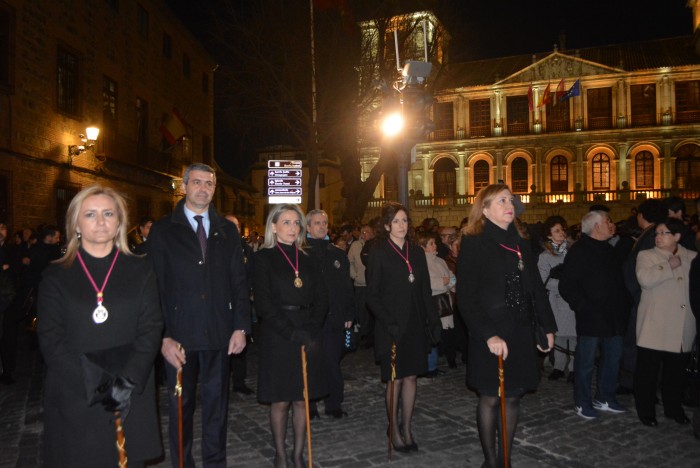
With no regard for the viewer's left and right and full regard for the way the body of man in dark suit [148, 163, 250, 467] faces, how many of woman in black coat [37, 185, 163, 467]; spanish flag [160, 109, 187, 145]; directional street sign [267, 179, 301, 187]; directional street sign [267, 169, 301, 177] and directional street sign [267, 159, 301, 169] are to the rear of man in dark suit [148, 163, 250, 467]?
4

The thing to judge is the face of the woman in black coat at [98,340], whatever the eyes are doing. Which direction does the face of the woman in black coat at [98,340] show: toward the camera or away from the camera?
toward the camera

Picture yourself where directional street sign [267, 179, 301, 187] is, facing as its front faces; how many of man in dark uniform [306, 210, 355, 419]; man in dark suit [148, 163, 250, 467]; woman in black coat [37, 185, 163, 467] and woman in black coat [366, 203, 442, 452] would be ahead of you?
4

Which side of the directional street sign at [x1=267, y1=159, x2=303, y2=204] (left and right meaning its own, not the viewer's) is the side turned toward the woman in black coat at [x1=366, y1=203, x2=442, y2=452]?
front

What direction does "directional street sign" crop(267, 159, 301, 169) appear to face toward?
toward the camera

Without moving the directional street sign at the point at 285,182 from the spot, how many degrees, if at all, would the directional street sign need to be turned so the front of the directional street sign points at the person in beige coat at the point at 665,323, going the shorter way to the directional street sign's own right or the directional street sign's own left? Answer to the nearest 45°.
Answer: approximately 45° to the directional street sign's own left

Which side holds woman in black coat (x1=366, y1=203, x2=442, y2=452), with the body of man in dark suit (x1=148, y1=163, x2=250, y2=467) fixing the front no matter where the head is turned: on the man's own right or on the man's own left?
on the man's own left

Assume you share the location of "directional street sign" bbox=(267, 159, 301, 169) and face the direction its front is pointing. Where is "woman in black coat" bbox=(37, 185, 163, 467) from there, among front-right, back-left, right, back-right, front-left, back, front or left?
front

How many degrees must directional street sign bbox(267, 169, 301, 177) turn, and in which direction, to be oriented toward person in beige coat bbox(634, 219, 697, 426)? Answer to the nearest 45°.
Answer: approximately 45° to its left

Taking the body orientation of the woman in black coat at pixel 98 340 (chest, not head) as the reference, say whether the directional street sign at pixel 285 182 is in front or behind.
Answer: behind

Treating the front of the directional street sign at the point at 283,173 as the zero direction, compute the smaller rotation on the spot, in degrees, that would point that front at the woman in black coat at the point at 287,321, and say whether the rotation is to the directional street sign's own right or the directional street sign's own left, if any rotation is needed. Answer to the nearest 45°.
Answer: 0° — it already faces them

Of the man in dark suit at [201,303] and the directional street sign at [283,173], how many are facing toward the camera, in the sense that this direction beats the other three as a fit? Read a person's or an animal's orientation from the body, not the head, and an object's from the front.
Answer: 2

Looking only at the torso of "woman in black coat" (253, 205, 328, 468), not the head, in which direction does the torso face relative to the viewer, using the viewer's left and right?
facing the viewer and to the right of the viewer

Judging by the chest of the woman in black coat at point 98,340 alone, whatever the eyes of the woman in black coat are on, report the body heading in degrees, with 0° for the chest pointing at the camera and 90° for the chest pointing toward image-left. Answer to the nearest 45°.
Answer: approximately 0°

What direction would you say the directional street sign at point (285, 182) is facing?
toward the camera

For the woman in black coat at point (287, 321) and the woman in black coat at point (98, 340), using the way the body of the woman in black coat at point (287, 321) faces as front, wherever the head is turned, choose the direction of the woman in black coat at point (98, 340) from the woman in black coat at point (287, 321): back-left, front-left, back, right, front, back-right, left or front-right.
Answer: right
